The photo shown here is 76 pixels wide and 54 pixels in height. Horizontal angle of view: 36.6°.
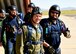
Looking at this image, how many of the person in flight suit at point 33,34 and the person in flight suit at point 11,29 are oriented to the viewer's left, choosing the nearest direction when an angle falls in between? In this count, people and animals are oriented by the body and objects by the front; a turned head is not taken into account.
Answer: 0

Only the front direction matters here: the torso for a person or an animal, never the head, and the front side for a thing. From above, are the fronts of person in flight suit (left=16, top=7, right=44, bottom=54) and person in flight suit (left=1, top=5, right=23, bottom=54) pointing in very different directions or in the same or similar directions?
same or similar directions

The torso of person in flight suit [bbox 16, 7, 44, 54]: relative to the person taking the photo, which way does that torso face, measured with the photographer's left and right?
facing the viewer and to the right of the viewer

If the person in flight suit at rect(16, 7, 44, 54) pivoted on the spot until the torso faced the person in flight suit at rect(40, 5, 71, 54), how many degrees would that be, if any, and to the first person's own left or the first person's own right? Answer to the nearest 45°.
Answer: approximately 90° to the first person's own left

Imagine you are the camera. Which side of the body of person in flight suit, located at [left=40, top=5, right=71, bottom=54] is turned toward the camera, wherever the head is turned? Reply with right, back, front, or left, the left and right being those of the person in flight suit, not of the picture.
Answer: front

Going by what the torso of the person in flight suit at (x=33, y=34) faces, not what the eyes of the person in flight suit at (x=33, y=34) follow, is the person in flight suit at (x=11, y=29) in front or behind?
behind

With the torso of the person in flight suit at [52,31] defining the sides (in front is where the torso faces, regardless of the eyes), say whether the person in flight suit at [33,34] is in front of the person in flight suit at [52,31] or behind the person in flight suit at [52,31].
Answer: in front
